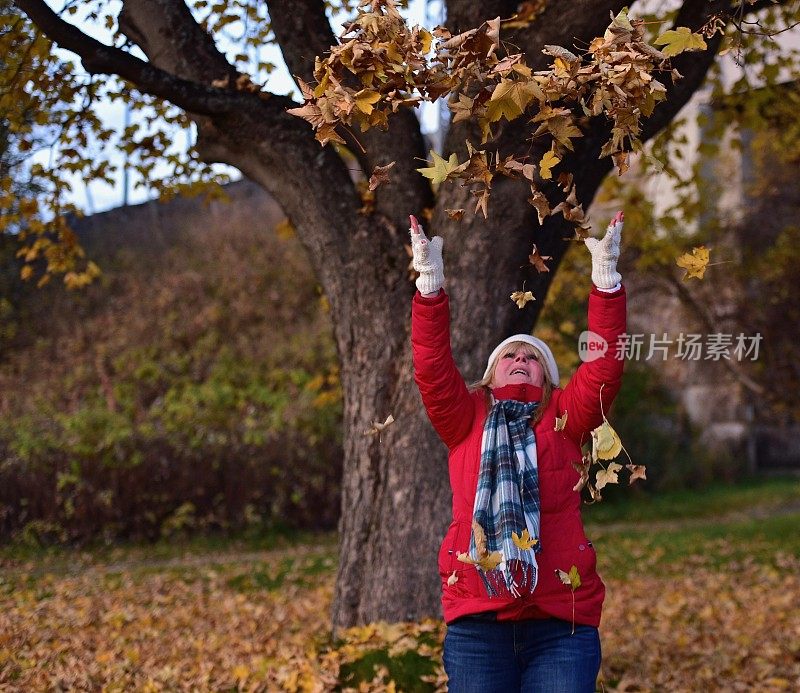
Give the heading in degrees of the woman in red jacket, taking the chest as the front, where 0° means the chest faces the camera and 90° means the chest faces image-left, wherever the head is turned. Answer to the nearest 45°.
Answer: approximately 0°
